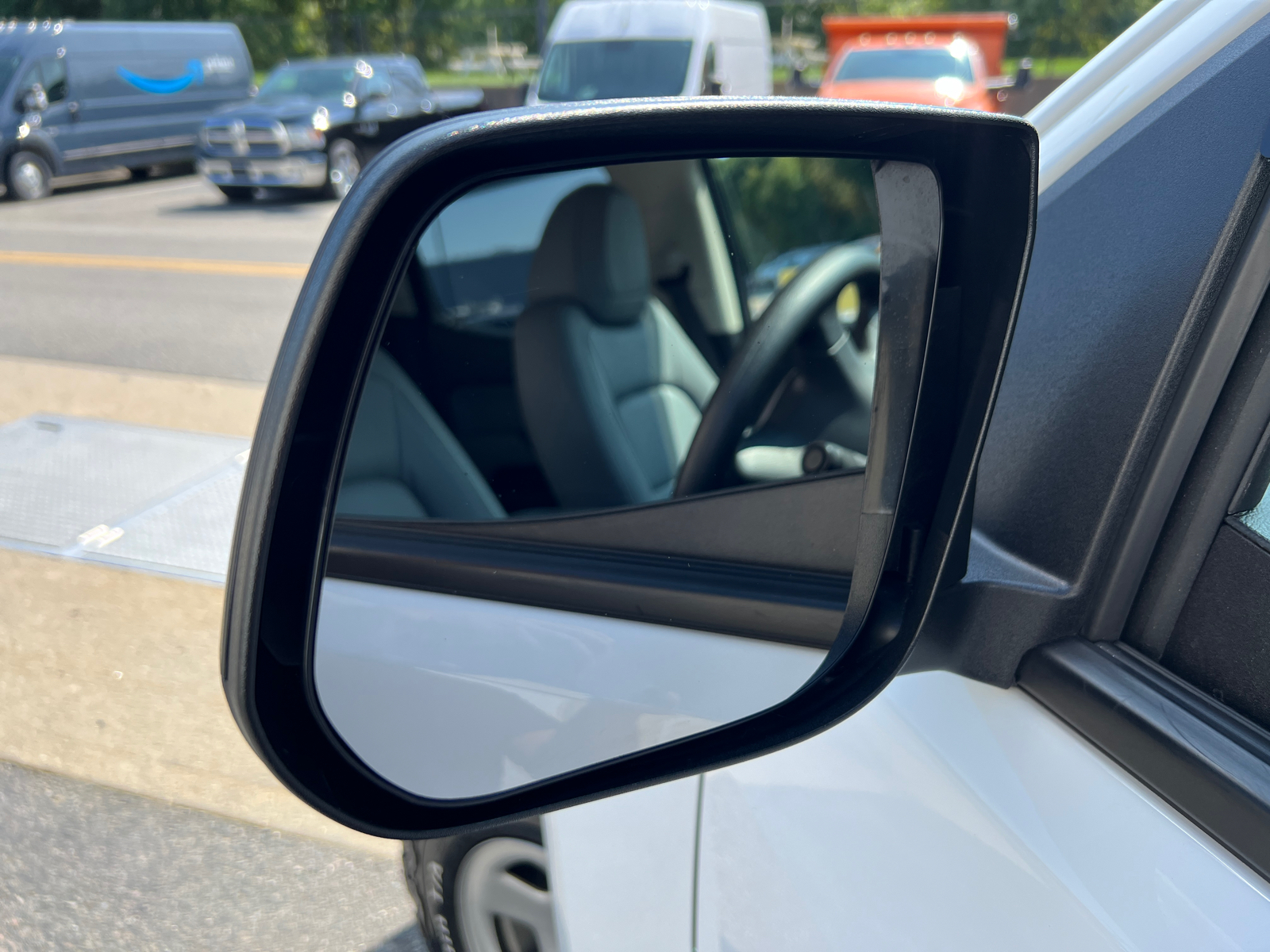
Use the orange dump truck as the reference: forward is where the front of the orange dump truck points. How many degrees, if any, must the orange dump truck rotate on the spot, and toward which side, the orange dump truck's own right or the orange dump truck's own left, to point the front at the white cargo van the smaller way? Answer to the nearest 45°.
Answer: approximately 45° to the orange dump truck's own right

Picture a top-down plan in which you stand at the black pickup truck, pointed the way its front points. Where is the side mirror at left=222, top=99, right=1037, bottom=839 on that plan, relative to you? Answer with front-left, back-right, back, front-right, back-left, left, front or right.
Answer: front-left

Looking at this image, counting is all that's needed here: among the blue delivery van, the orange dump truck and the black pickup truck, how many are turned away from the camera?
0

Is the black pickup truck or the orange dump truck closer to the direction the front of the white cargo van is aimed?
the black pickup truck

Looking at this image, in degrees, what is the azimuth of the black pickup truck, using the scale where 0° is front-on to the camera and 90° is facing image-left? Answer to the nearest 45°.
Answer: approximately 45°

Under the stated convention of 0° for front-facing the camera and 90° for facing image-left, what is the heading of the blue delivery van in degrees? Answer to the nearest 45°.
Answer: approximately 45°

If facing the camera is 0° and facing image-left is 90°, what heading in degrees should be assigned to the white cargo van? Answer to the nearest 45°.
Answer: approximately 45°

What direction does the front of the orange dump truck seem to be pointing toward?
toward the camera

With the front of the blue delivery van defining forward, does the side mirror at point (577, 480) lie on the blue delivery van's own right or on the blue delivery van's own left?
on the blue delivery van's own left

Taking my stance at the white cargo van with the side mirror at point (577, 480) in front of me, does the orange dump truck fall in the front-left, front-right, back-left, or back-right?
back-left

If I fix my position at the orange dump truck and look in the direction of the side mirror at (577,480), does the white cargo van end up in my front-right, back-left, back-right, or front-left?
front-right

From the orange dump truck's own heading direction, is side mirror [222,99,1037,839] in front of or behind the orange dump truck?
in front
